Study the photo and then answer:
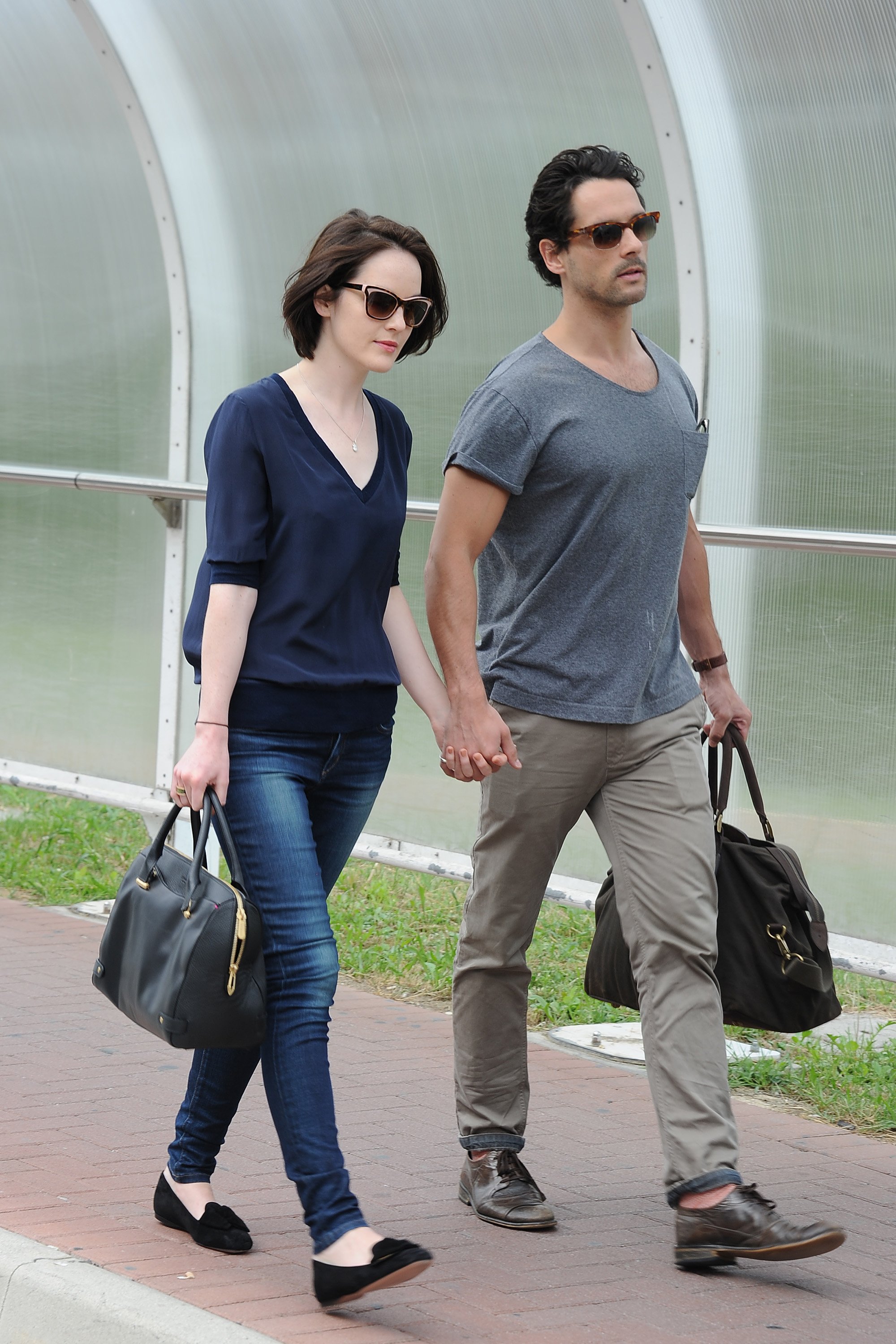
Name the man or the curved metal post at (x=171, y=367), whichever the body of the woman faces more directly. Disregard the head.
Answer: the man

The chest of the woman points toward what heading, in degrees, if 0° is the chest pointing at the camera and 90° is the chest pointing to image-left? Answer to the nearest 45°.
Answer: approximately 315°

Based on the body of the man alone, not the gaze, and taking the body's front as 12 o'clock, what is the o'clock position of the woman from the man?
The woman is roughly at 3 o'clock from the man.

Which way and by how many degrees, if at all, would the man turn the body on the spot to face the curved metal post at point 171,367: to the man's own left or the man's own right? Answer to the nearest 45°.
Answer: approximately 180°
